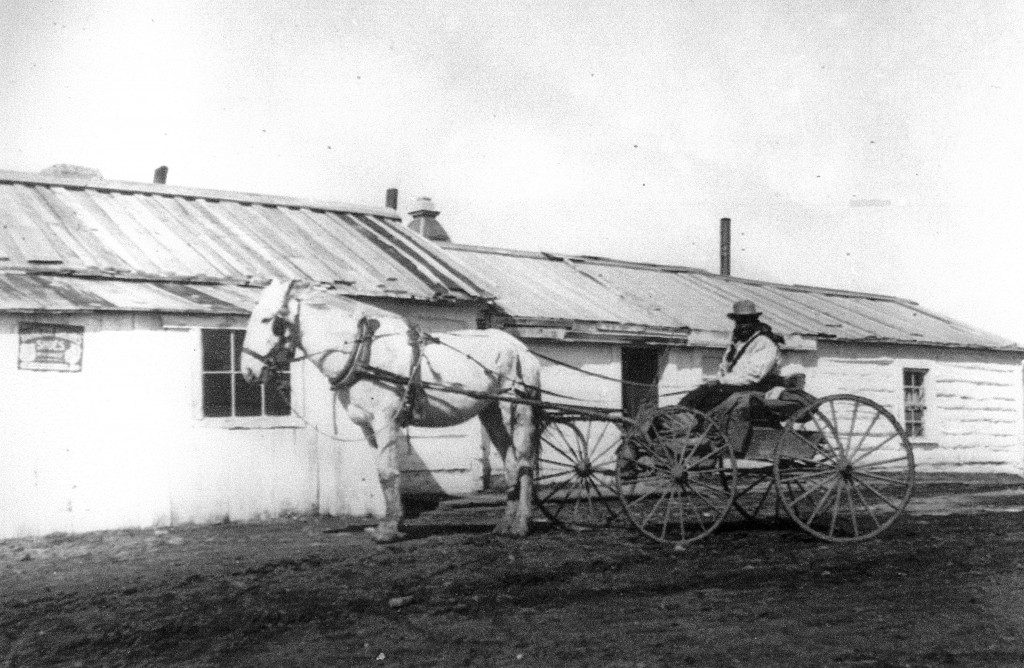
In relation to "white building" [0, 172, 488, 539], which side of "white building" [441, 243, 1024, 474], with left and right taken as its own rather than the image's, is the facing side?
right

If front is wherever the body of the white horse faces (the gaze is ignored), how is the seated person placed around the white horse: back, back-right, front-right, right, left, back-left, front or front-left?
back

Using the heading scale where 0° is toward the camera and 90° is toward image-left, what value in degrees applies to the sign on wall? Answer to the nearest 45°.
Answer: approximately 0°

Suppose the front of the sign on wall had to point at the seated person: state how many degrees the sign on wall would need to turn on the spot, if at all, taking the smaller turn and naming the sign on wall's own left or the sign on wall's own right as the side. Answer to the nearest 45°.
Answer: approximately 45° to the sign on wall's own left

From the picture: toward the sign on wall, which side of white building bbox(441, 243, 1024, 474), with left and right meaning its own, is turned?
right

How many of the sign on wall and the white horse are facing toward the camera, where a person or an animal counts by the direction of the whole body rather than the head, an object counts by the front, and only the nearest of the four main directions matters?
1

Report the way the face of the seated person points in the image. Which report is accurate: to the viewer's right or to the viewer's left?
to the viewer's left

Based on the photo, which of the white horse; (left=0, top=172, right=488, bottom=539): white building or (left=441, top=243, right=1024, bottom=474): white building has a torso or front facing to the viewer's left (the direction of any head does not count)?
the white horse

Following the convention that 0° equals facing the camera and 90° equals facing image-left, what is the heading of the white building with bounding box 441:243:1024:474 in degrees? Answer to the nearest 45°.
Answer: approximately 315°

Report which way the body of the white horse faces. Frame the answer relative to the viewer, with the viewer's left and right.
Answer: facing to the left of the viewer

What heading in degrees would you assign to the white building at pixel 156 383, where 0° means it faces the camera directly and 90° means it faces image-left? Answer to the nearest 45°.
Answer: approximately 315°
